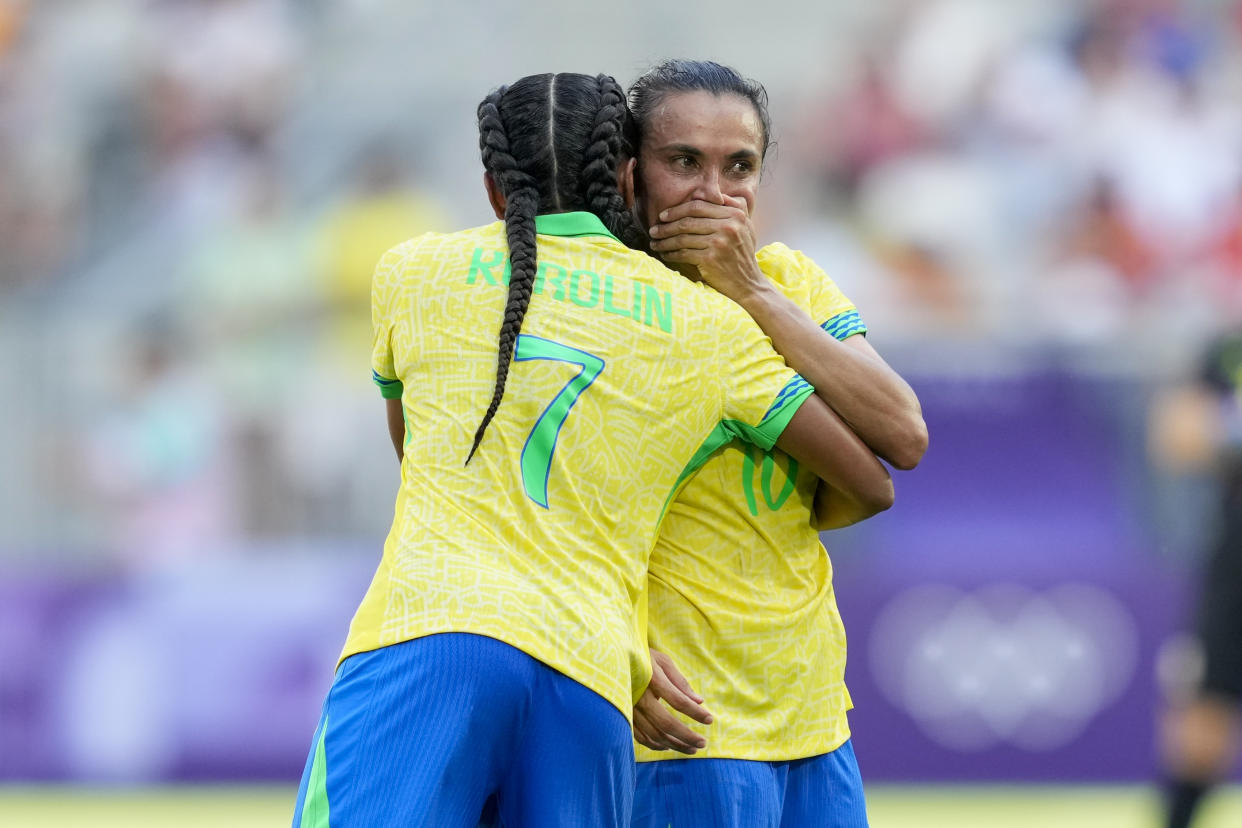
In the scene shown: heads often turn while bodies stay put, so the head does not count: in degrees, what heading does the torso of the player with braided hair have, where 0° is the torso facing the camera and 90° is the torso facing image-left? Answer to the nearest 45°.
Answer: approximately 180°
